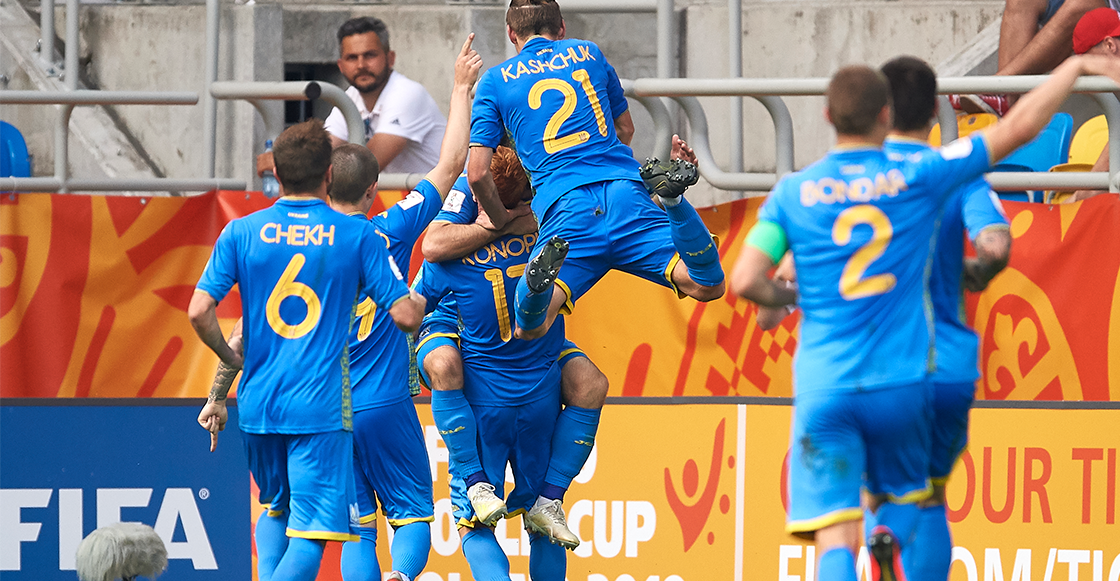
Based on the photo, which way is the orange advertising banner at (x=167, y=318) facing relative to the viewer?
toward the camera

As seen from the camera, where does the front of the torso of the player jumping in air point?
away from the camera

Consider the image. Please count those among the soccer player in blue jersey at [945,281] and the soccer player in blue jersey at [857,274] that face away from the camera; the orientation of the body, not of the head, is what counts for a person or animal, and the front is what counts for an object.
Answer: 2

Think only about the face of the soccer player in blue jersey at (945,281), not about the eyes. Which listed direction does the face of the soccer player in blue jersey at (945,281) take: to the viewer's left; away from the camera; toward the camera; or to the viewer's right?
away from the camera

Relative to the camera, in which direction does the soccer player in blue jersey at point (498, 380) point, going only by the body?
away from the camera

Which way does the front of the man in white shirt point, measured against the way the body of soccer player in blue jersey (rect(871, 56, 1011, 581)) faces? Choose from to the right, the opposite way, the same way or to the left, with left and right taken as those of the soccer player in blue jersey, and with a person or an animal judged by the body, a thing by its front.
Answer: the opposite way

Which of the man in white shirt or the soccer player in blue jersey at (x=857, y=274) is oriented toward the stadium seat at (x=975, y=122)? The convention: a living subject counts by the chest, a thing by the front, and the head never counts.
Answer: the soccer player in blue jersey

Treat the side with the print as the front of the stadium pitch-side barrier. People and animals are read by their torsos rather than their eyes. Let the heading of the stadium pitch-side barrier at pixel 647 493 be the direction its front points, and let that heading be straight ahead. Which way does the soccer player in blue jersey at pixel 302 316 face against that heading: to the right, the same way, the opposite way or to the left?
the opposite way

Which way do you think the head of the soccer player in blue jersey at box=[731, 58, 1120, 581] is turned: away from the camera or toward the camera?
away from the camera

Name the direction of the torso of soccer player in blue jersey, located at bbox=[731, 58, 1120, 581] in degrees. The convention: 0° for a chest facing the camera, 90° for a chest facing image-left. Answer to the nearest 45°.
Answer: approximately 180°

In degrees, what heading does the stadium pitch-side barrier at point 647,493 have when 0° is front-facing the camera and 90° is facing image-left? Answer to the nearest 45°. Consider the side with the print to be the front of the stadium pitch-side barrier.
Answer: approximately 0°

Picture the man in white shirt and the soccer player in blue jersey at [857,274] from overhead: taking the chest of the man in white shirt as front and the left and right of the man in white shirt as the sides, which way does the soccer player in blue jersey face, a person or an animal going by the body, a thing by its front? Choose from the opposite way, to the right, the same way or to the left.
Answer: the opposite way

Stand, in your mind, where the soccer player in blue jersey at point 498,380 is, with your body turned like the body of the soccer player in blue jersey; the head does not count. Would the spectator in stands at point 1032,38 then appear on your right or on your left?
on your right

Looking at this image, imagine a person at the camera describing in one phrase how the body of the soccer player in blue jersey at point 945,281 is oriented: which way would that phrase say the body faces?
away from the camera

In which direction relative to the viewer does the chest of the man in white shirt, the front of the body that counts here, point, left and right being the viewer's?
facing the viewer and to the left of the viewer

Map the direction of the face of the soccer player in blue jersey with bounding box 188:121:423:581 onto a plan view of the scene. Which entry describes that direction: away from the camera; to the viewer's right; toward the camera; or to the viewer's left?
away from the camera
